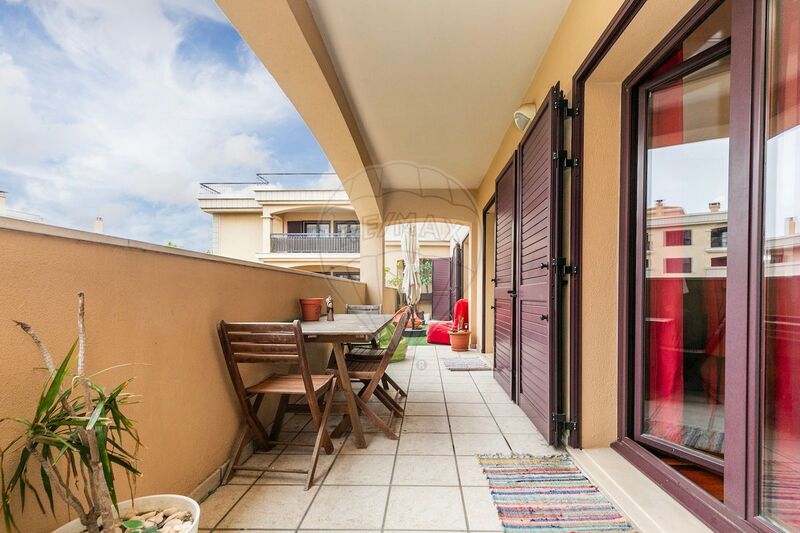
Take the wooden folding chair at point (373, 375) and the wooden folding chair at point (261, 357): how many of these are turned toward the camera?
0

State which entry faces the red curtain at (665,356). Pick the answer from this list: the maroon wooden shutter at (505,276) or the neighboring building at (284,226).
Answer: the neighboring building

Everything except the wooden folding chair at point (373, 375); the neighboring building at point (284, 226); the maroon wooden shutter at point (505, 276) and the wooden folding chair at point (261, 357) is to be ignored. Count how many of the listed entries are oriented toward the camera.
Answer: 1

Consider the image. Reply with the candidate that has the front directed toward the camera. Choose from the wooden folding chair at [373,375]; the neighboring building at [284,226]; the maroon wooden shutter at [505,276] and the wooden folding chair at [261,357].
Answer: the neighboring building

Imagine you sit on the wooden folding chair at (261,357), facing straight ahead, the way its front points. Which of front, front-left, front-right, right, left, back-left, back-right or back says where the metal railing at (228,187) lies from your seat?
front-left

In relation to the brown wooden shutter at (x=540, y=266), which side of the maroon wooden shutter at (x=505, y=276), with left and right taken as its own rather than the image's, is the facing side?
left

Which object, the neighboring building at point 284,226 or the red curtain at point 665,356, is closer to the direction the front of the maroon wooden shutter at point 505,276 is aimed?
the neighboring building

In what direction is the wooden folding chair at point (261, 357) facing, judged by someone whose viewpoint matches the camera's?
facing away from the viewer and to the right of the viewer

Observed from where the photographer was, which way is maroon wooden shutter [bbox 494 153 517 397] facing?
facing to the left of the viewer

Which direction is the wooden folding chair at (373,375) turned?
to the viewer's left

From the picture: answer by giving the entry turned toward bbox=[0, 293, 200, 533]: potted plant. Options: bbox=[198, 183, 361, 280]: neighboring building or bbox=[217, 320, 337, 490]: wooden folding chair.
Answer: the neighboring building
